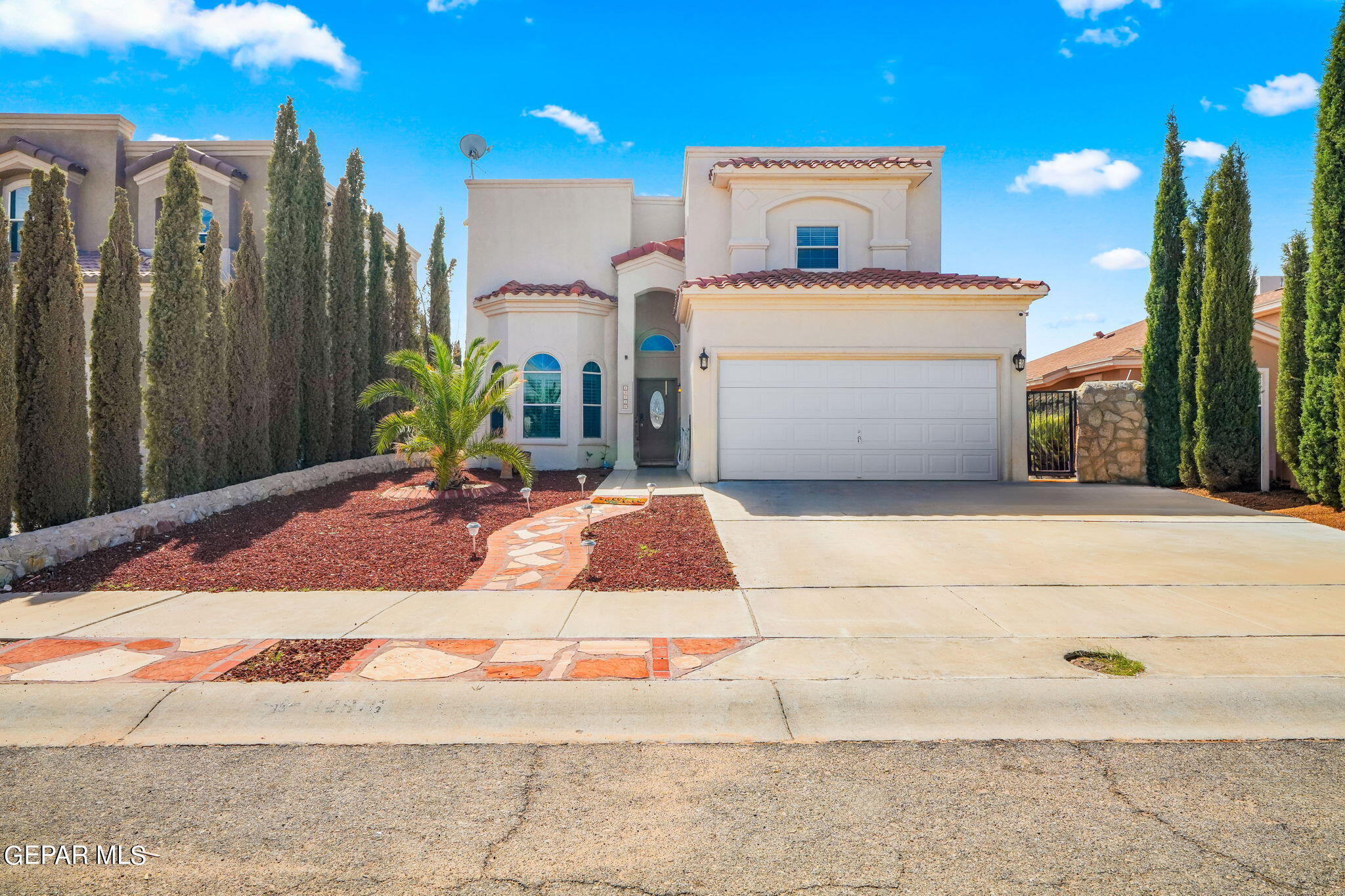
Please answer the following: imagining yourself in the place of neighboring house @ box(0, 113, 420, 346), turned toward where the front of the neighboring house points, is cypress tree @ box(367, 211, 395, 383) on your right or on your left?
on your left

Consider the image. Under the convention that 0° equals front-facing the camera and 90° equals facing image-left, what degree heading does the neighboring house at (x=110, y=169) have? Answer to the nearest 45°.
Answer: approximately 0°

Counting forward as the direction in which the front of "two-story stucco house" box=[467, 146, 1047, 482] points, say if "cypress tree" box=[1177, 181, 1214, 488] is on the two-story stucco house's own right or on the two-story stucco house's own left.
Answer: on the two-story stucco house's own left

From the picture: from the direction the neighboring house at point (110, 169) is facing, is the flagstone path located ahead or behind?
ahead

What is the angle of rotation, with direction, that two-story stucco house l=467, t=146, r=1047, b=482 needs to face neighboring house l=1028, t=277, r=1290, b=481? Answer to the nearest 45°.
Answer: approximately 90° to its left

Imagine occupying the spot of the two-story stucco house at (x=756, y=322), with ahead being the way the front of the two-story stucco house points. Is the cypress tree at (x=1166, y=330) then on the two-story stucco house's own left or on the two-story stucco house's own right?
on the two-story stucco house's own left

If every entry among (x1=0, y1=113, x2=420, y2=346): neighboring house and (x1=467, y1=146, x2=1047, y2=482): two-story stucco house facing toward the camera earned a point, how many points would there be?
2

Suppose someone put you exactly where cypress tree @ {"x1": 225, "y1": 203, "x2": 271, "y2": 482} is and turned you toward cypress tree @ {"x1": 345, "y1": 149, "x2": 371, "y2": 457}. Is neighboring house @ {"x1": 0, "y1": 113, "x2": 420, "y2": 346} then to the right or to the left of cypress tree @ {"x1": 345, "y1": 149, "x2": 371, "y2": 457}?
left

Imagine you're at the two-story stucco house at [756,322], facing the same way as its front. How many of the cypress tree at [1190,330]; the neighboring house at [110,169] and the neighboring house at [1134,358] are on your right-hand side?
1

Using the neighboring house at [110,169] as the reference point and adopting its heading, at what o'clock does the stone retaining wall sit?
The stone retaining wall is roughly at 12 o'clock from the neighboring house.

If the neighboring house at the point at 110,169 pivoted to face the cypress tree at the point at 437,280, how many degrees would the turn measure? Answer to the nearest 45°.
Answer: approximately 90° to its left

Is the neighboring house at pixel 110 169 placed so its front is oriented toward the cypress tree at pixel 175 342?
yes
